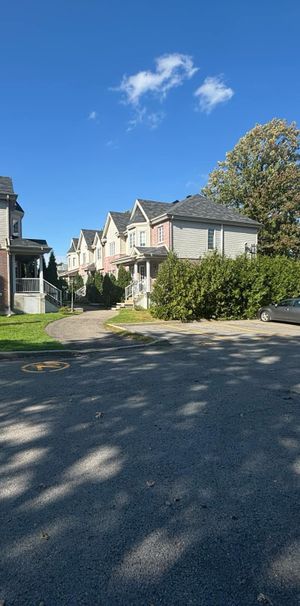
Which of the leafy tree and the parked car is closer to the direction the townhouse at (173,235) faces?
the parked car

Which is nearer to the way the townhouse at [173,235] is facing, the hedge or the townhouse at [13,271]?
the townhouse

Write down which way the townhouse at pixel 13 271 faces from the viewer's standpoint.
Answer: facing to the right of the viewer

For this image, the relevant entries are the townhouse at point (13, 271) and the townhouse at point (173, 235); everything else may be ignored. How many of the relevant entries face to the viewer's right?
1

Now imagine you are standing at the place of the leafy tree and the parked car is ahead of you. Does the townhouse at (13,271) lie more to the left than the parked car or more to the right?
right

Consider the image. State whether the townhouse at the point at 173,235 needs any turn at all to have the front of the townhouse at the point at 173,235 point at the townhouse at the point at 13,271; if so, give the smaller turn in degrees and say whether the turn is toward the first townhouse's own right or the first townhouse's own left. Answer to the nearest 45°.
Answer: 0° — it already faces it

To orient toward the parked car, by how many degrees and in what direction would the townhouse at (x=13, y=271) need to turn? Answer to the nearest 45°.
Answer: approximately 45° to its right

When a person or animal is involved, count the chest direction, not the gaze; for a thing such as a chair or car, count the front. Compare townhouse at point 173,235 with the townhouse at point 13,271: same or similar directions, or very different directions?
very different directions

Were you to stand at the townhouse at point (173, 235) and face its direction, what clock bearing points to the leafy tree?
The leafy tree is roughly at 6 o'clock from the townhouse.

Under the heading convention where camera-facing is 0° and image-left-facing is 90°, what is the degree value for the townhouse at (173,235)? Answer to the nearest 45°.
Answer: approximately 45°
